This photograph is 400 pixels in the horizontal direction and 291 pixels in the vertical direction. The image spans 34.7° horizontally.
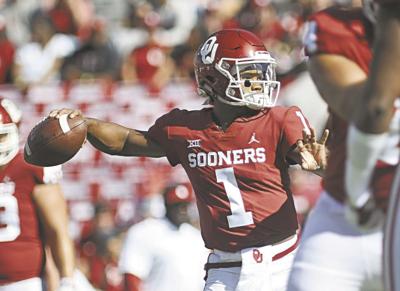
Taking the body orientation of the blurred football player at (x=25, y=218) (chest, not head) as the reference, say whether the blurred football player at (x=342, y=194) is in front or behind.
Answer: in front

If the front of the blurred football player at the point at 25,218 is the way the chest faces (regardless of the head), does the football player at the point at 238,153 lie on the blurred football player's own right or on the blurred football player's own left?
on the blurred football player's own left

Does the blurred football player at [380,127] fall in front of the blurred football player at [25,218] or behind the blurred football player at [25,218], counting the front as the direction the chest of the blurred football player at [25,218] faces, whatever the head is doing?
in front

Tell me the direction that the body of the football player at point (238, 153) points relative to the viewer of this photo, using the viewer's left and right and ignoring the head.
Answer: facing the viewer

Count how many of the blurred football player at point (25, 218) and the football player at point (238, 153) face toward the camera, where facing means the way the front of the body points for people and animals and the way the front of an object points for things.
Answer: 2
